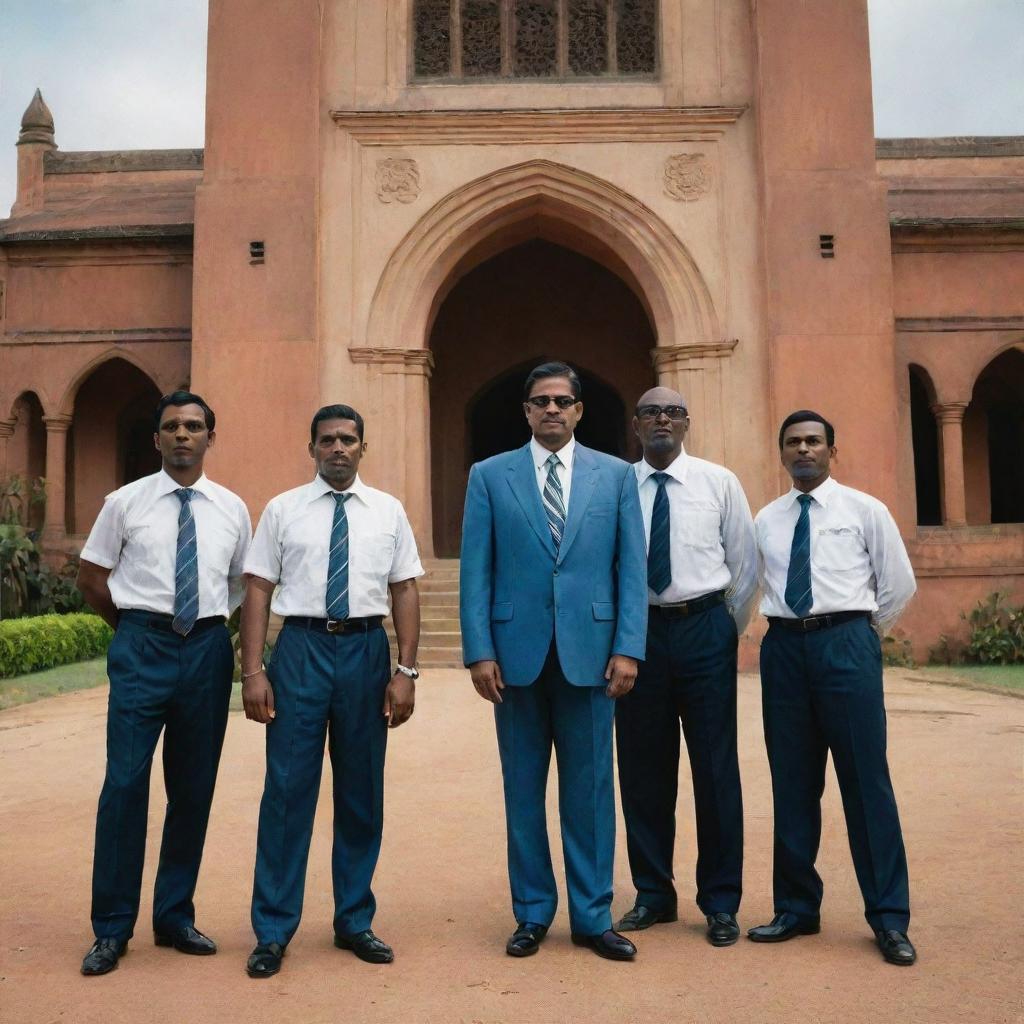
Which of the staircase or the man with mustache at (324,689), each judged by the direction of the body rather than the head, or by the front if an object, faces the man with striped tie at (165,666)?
the staircase

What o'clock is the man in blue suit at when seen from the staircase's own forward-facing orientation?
The man in blue suit is roughly at 12 o'clock from the staircase.

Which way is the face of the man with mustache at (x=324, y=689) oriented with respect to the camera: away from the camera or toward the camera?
toward the camera

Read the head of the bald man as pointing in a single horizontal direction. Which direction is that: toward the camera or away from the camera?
toward the camera

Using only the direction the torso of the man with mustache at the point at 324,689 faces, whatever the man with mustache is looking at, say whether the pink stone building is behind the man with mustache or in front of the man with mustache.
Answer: behind

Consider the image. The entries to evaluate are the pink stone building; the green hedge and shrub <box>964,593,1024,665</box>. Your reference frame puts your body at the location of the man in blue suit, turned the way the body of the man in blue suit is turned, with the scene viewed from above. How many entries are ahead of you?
0

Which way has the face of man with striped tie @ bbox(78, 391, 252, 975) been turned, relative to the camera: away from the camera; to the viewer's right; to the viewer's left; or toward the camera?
toward the camera

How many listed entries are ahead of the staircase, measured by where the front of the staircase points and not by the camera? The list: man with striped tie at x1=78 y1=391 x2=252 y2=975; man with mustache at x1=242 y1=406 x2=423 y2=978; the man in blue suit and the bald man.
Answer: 4

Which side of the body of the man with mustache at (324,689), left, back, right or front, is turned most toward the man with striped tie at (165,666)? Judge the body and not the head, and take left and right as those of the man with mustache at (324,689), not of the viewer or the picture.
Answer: right

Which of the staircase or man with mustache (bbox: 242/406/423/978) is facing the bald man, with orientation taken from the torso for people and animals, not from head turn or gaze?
the staircase

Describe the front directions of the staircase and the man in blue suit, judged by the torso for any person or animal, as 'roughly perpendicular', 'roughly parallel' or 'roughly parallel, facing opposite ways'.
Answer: roughly parallel

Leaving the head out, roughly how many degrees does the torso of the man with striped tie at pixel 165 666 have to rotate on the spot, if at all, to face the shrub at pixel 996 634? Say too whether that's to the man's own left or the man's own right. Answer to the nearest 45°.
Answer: approximately 135° to the man's own left

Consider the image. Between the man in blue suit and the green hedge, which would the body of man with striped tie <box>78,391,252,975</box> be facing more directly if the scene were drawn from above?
the man in blue suit

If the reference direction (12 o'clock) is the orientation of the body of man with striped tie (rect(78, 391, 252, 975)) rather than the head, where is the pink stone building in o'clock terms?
The pink stone building is roughly at 7 o'clock from the man with striped tie.

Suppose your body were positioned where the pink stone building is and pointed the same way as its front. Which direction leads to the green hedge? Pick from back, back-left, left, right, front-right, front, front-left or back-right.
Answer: right

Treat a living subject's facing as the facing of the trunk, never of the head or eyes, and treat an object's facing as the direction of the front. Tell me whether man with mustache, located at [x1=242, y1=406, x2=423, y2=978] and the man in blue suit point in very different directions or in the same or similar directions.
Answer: same or similar directions

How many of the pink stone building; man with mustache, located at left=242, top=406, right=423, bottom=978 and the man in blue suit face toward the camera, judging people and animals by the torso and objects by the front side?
3

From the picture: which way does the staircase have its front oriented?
toward the camera

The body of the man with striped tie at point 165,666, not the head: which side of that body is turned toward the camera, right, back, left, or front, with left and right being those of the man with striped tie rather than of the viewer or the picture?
front

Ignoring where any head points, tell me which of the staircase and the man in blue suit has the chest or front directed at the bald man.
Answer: the staircase

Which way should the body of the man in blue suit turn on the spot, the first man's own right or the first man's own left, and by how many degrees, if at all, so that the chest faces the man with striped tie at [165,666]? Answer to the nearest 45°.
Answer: approximately 90° to the first man's own right

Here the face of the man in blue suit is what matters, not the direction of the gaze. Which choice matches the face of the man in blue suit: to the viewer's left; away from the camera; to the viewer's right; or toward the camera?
toward the camera
